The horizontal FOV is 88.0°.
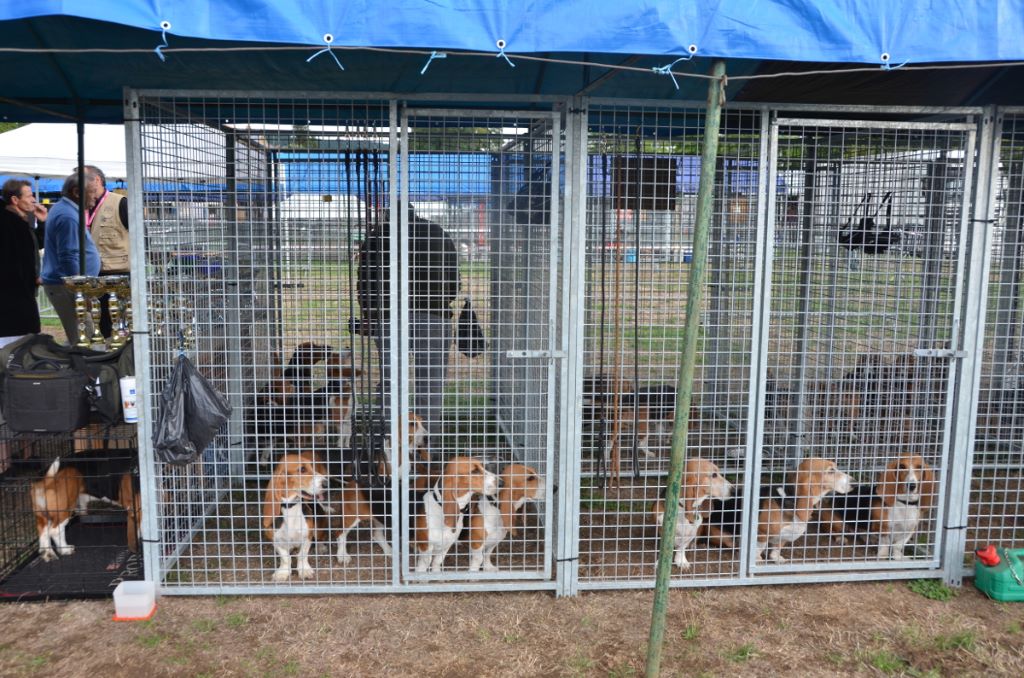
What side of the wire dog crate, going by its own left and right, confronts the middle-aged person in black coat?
back

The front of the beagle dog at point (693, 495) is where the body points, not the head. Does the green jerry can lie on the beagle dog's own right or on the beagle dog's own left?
on the beagle dog's own left

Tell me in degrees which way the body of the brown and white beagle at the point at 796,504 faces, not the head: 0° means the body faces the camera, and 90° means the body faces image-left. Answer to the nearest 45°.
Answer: approximately 270°

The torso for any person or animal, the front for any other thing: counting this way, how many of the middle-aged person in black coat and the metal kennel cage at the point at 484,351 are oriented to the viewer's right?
1

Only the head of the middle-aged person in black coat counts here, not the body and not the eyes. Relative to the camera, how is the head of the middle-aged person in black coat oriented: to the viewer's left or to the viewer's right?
to the viewer's right

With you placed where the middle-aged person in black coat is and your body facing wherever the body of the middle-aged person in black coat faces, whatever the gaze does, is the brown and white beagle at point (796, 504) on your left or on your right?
on your right

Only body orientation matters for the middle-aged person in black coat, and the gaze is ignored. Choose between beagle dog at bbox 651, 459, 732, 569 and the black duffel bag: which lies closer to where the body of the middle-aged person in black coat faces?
the beagle dog

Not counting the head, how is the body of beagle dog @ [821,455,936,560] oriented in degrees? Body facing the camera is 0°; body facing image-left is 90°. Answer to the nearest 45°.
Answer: approximately 315°

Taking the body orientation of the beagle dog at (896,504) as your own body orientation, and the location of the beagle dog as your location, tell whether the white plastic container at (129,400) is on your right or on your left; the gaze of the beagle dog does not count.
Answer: on your right
